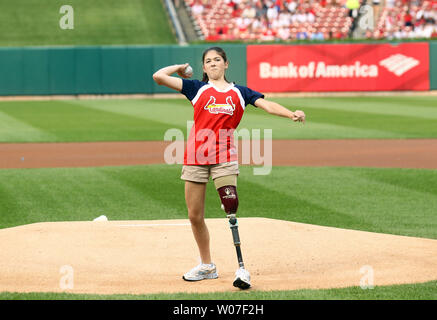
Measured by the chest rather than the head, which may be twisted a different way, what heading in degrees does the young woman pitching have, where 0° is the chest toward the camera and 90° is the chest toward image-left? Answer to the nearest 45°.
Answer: approximately 0°

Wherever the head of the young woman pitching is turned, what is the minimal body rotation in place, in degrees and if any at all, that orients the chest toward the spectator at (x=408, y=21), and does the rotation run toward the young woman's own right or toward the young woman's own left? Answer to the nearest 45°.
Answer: approximately 180°

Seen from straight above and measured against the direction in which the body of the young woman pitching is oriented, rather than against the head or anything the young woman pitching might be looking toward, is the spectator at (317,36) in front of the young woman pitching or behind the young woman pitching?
behind

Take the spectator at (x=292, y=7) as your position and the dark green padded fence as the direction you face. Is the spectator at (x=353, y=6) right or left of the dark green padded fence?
left

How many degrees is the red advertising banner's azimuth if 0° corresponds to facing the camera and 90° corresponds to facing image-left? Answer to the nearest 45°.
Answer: approximately 0°

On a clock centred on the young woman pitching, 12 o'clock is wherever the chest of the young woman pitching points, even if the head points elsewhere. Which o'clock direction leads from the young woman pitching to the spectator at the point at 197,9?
The spectator is roughly at 6 o'clock from the young woman pitching.

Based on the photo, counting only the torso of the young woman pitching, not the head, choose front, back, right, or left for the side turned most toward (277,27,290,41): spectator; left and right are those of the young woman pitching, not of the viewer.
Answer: back

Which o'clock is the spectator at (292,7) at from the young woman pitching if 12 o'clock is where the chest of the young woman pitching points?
The spectator is roughly at 6 o'clock from the young woman pitching.

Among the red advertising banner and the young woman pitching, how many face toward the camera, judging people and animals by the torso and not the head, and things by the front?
2

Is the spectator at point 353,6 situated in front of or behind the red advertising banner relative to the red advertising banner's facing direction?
behind

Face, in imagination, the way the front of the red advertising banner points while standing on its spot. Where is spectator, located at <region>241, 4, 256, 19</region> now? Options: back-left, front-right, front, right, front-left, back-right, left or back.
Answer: back-right
